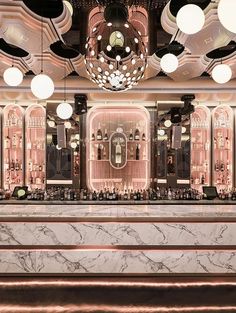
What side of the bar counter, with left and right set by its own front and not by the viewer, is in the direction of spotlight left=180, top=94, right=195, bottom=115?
back

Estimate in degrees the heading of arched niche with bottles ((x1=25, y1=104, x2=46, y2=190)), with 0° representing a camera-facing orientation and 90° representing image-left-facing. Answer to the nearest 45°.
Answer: approximately 0°

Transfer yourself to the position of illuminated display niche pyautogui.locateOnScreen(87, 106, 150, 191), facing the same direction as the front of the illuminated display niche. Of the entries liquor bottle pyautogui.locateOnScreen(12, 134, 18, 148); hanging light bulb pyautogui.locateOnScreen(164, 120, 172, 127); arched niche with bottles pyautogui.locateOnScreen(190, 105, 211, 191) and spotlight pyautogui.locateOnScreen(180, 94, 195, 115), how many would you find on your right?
1

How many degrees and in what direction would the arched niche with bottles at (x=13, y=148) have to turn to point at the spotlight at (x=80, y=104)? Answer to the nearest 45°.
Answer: approximately 45° to its left

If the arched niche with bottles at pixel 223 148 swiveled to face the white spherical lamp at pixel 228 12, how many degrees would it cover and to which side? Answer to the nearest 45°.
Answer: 0° — it already faces it

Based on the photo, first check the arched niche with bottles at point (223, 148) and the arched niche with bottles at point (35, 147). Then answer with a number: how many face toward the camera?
2

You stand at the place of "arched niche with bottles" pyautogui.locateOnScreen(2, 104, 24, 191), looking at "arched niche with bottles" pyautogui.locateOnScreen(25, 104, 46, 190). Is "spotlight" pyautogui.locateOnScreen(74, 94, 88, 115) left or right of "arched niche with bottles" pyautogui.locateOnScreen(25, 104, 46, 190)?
right

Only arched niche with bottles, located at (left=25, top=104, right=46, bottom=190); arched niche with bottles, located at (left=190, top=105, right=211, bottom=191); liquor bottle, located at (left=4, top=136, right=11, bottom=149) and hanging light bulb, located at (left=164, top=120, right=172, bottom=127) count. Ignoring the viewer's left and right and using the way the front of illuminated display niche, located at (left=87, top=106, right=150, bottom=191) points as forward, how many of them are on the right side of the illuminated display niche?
2

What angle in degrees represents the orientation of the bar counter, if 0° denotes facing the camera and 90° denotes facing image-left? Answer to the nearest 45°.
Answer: approximately 0°
